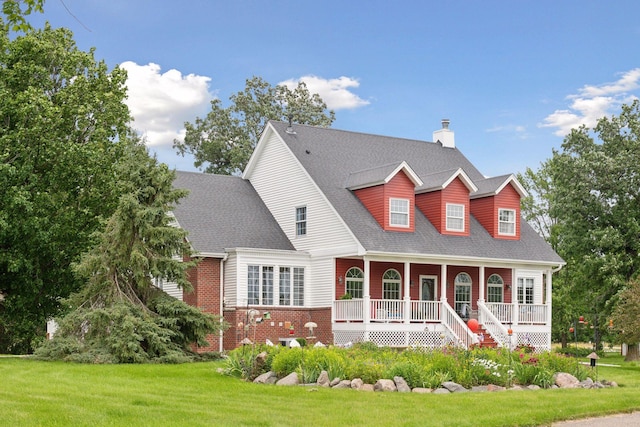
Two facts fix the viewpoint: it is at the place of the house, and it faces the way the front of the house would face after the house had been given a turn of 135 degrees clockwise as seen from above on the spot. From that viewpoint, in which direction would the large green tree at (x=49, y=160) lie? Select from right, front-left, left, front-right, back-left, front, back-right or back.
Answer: front

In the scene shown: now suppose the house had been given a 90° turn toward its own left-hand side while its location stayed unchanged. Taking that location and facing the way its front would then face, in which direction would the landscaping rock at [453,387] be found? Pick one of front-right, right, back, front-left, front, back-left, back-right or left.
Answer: back-right

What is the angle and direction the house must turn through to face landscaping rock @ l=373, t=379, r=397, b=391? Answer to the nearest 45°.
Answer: approximately 45° to its right

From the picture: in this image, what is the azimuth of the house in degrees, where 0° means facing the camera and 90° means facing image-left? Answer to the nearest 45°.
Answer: approximately 315°

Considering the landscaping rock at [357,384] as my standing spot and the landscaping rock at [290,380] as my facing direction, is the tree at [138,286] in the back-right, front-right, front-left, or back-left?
front-right

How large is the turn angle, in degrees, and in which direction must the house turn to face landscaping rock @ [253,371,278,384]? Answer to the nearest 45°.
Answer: approximately 45° to its right

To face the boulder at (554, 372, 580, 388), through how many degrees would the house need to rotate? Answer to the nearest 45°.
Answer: approximately 45° to its right

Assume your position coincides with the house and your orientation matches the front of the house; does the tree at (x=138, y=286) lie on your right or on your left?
on your right

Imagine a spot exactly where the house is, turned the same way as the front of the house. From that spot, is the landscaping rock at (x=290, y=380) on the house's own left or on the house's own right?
on the house's own right

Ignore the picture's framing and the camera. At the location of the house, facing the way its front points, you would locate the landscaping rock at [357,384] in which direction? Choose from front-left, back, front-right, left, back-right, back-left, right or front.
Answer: front-right
